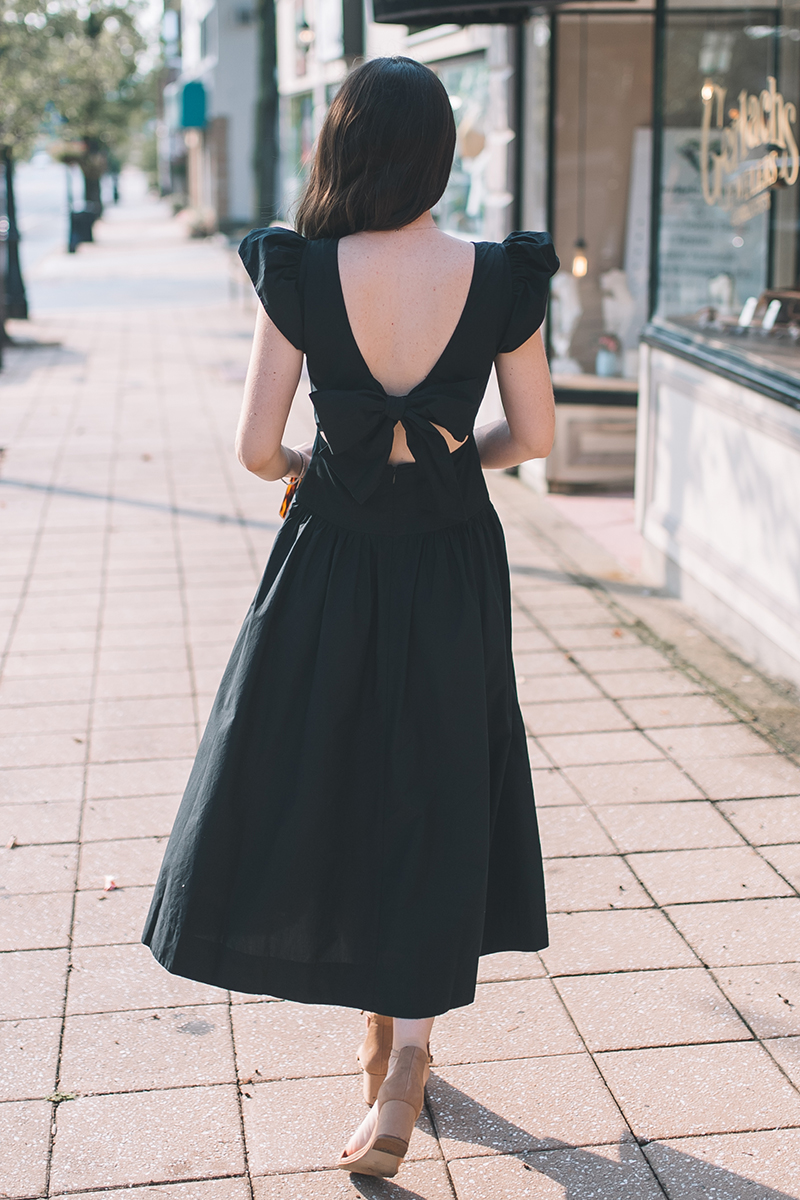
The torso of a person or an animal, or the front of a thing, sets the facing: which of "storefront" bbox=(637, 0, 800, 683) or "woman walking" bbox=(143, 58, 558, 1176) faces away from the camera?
the woman walking

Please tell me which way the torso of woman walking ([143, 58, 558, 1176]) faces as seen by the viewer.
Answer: away from the camera

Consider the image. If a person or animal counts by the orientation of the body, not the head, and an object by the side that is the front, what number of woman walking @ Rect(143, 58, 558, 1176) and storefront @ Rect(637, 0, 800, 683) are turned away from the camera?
1

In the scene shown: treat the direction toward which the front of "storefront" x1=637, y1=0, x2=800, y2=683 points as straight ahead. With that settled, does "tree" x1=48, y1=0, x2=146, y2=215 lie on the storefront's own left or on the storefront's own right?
on the storefront's own right

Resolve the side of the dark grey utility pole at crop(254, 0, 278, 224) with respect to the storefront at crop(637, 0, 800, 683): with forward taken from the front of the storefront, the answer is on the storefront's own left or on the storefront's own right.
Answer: on the storefront's own right

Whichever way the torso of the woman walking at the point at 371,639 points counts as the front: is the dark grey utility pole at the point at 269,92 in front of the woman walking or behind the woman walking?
in front

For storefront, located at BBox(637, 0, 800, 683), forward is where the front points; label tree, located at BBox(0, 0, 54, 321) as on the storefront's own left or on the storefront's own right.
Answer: on the storefront's own right

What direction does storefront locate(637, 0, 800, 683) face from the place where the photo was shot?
facing the viewer and to the left of the viewer

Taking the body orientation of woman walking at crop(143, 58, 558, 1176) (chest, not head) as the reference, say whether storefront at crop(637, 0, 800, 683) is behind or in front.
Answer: in front

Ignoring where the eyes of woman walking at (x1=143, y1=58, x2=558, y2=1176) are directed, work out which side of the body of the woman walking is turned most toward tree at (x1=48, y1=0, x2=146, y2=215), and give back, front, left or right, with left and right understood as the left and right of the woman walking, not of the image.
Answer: front

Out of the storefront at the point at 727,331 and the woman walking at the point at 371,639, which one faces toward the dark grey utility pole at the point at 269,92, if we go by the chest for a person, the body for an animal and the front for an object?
the woman walking

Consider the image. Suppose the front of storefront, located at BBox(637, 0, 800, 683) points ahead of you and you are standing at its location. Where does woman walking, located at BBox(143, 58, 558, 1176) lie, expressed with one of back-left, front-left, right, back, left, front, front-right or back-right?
front-left
